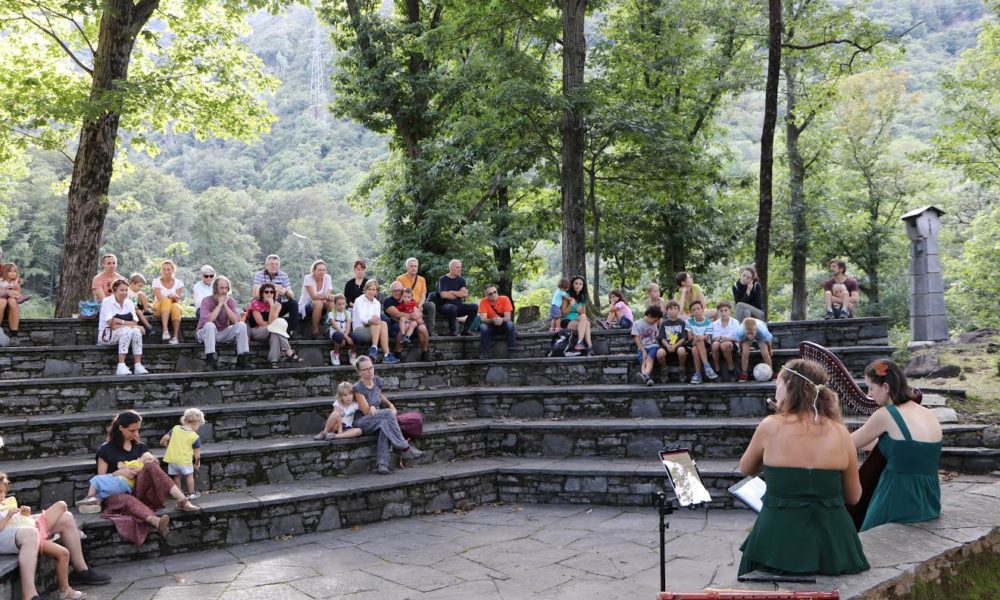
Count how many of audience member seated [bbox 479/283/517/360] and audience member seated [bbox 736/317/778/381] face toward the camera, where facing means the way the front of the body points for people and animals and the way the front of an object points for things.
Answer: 2

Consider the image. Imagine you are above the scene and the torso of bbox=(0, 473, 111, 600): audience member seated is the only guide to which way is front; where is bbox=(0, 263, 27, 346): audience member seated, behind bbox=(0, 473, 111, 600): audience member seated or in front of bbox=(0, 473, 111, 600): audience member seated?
behind

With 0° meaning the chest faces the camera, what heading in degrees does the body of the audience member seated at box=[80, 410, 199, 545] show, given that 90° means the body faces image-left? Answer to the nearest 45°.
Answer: approximately 315°

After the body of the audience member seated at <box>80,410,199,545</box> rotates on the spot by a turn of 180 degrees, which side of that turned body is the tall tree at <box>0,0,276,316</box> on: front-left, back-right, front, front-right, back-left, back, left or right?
front-right

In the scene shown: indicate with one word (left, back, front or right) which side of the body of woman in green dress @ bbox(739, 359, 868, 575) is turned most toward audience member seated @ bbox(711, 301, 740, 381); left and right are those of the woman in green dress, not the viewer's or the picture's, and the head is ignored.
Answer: front

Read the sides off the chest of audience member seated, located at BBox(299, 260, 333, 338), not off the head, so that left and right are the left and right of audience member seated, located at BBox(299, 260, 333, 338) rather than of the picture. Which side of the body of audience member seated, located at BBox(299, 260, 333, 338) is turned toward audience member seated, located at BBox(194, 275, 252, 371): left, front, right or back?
right

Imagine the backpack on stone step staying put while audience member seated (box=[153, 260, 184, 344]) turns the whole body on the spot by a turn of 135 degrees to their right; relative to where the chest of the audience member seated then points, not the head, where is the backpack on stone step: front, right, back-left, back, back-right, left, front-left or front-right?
back-right

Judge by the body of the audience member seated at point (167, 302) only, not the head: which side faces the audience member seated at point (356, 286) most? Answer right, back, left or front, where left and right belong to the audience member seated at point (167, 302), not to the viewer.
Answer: left

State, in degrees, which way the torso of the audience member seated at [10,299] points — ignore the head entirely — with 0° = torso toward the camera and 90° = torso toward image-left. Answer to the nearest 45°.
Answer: approximately 315°

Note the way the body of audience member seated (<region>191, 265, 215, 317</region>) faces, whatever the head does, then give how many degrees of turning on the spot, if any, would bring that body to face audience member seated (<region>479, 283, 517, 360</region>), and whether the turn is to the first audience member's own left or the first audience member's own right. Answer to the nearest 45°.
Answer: approximately 45° to the first audience member's own left

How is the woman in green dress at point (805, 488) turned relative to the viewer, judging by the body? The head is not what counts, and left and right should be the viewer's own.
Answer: facing away from the viewer
